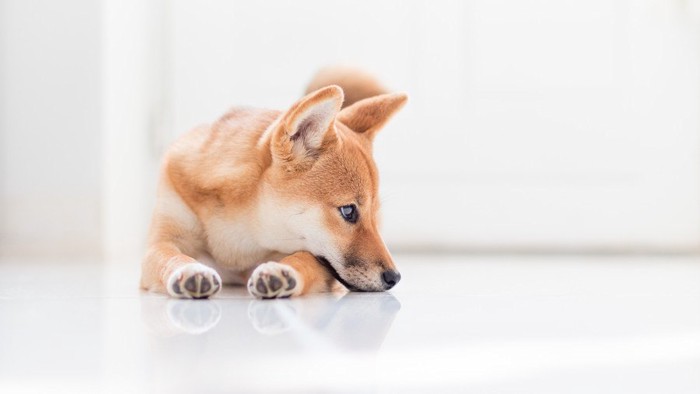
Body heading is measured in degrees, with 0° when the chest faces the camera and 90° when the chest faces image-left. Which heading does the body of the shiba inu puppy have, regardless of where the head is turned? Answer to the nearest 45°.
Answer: approximately 0°
